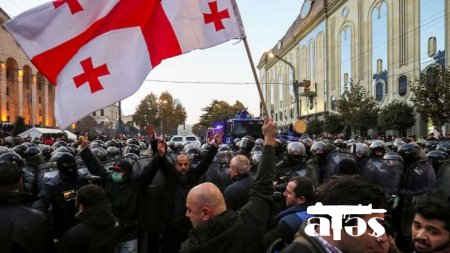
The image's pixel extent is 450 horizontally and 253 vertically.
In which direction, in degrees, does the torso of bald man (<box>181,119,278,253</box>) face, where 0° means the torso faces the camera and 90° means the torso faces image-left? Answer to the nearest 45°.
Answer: approximately 135°

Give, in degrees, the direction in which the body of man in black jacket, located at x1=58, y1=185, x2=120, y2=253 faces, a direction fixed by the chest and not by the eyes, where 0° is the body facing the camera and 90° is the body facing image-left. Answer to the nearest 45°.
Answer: approximately 135°
